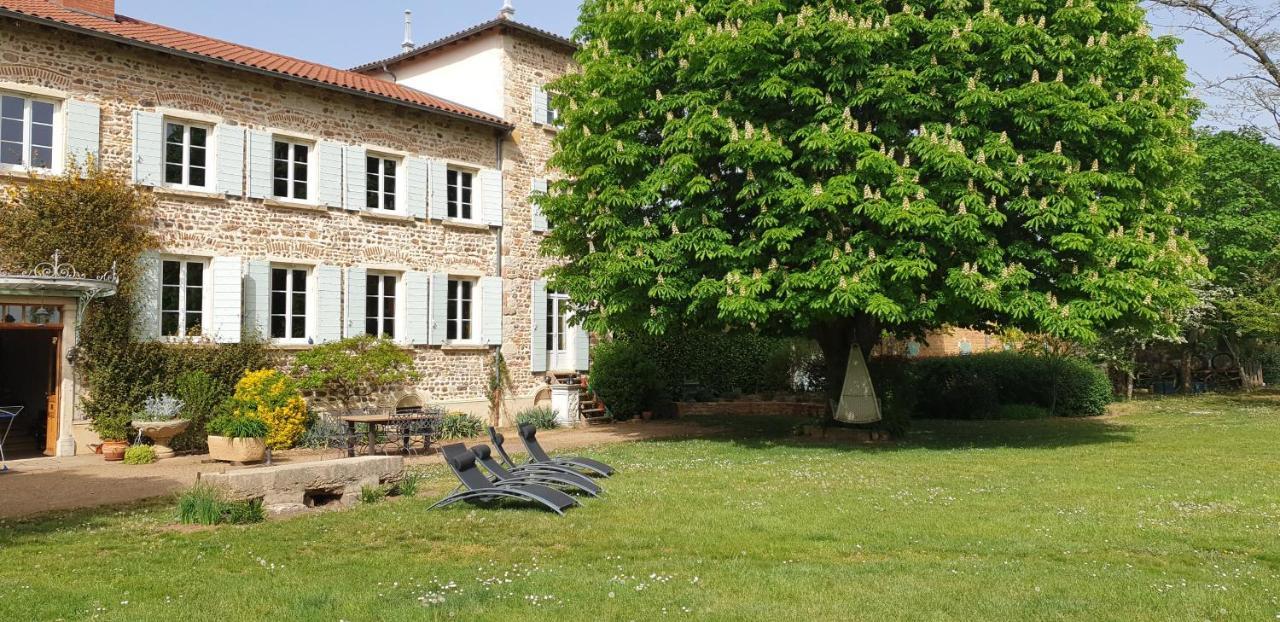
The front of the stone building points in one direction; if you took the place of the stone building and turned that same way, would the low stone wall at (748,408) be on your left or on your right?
on your left

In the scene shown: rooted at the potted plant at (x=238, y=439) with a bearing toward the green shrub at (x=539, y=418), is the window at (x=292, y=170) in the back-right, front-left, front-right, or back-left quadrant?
front-left

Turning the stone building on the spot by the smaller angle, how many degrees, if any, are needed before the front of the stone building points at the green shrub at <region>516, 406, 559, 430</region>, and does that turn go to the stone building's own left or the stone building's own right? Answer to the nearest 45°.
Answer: approximately 90° to the stone building's own left

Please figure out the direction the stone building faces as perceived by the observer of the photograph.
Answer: facing the viewer and to the right of the viewer

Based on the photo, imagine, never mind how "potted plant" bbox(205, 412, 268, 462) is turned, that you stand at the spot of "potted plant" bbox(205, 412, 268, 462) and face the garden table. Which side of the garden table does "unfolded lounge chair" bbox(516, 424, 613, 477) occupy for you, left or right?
right

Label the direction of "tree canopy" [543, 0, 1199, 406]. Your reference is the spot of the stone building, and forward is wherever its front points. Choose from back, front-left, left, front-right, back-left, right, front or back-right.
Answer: front

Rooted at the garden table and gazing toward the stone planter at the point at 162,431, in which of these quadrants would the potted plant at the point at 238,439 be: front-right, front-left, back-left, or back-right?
front-left

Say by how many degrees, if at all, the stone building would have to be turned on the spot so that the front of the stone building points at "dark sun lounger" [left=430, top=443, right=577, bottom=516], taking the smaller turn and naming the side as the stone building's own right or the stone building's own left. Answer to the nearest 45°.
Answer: approximately 45° to the stone building's own right

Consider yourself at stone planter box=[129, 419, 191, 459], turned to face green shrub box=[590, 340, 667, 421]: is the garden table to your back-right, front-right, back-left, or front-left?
front-right
